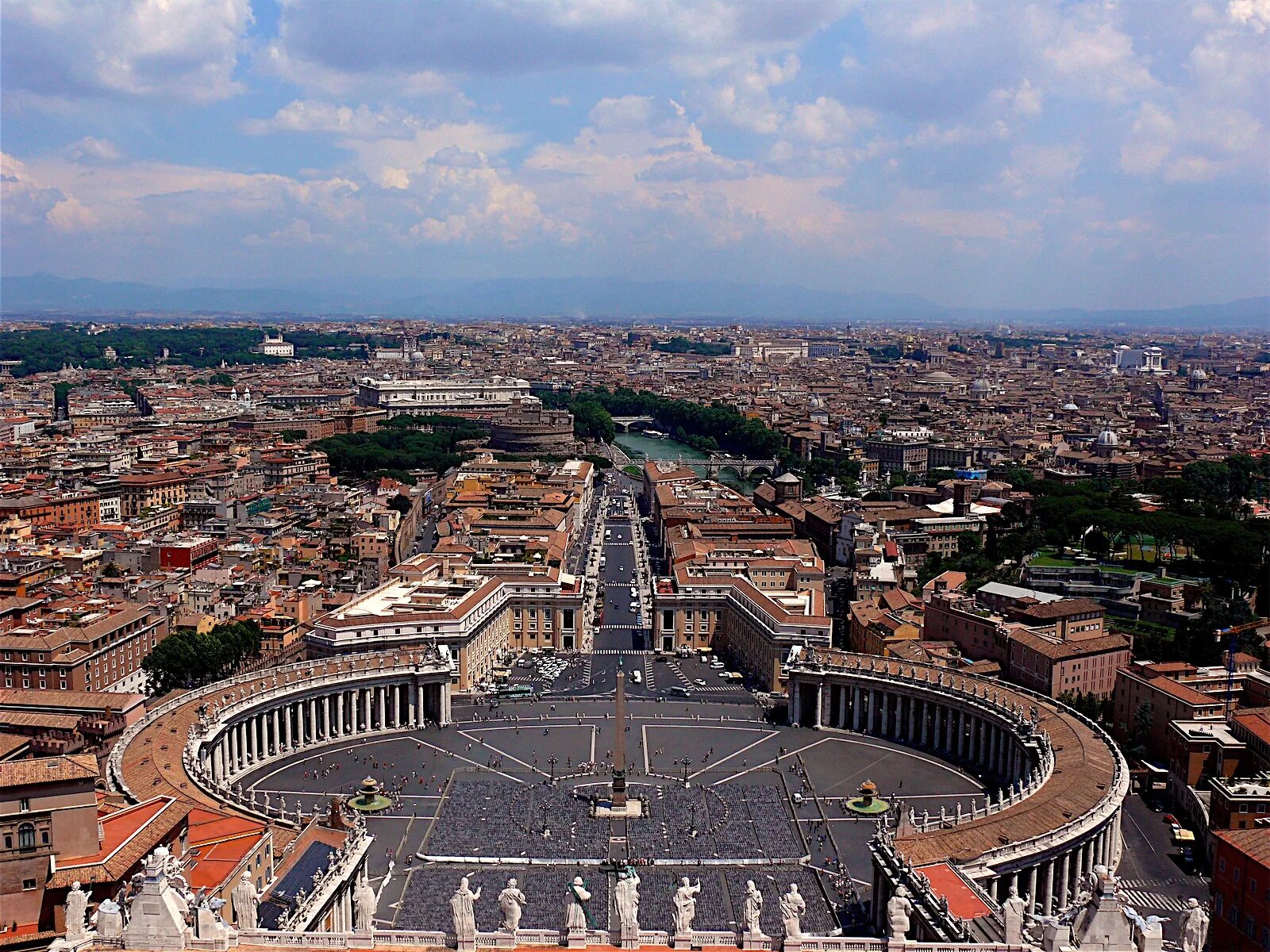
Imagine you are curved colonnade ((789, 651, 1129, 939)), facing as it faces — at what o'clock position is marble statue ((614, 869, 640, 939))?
The marble statue is roughly at 10 o'clock from the curved colonnade.

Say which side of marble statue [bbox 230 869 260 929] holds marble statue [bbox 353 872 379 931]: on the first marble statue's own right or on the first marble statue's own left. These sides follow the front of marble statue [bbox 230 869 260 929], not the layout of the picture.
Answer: on the first marble statue's own right

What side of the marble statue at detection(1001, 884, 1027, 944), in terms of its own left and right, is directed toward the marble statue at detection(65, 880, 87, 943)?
left

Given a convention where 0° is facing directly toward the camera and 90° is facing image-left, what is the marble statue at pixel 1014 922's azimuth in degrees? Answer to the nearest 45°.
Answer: approximately 180°

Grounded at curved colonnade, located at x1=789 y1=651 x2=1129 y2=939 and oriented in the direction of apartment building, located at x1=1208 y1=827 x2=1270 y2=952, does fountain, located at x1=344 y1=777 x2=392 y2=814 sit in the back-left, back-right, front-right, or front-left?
back-right

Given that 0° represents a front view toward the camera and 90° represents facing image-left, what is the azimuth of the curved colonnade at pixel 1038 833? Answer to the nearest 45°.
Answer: approximately 90°

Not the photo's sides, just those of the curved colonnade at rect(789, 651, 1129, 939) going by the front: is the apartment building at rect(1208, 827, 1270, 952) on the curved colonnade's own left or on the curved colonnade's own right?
on the curved colonnade's own left

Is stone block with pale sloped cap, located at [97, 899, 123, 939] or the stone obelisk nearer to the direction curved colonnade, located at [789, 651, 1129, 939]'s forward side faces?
the stone obelisk

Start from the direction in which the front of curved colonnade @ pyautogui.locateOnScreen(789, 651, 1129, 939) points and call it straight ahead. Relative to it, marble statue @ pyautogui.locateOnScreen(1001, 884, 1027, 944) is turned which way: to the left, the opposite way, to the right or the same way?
to the right

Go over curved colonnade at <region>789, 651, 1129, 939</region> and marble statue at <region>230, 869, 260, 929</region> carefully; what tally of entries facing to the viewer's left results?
1

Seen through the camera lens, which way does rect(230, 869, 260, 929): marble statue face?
facing away from the viewer
